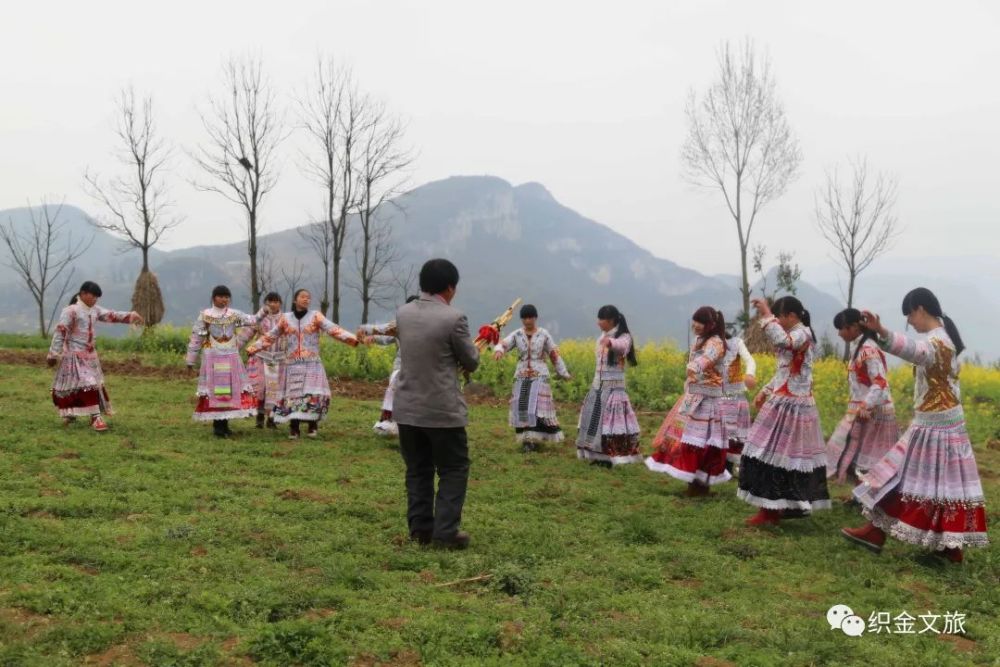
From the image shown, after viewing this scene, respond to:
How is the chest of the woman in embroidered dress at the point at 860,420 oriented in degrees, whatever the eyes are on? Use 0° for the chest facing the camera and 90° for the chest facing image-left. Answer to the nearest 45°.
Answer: approximately 90°

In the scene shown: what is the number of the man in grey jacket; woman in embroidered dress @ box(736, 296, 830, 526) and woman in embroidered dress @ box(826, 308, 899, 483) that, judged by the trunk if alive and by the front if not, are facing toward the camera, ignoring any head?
0

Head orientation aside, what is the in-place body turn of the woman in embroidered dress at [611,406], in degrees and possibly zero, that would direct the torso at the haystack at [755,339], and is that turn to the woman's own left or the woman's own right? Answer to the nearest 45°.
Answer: approximately 135° to the woman's own right

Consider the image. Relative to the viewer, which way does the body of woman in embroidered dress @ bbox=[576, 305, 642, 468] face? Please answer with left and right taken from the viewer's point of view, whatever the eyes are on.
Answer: facing the viewer and to the left of the viewer

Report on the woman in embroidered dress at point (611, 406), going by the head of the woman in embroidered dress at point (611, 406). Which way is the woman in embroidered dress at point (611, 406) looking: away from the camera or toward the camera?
toward the camera

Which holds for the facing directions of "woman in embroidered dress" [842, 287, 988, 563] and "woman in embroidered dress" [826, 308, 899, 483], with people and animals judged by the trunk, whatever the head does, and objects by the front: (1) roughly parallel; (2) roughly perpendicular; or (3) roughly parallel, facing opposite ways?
roughly parallel

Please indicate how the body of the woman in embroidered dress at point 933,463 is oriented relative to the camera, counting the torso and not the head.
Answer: to the viewer's left

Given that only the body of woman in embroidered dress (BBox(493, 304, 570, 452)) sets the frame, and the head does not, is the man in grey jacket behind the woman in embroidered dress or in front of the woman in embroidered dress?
in front

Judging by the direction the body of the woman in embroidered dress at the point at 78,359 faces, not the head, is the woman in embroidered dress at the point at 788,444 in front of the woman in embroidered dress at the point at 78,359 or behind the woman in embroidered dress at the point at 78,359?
in front

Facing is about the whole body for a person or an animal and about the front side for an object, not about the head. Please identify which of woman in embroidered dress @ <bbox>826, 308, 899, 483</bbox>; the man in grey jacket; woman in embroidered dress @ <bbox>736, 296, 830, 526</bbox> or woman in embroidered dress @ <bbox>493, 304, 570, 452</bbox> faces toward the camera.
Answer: woman in embroidered dress @ <bbox>493, 304, 570, 452</bbox>

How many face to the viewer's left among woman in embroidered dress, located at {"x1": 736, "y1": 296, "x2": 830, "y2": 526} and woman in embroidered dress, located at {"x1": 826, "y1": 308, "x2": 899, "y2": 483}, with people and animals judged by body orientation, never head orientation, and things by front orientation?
2

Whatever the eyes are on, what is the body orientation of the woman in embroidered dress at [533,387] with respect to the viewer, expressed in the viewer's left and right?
facing the viewer

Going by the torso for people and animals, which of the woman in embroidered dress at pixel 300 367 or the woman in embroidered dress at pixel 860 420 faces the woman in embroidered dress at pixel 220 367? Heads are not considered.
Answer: the woman in embroidered dress at pixel 860 420

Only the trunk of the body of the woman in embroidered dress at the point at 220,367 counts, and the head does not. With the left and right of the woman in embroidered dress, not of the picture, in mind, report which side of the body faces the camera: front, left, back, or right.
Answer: front

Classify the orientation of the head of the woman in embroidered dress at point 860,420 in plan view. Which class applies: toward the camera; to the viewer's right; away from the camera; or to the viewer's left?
to the viewer's left

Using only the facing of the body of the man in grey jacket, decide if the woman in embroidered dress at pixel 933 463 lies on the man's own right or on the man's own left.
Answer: on the man's own right
